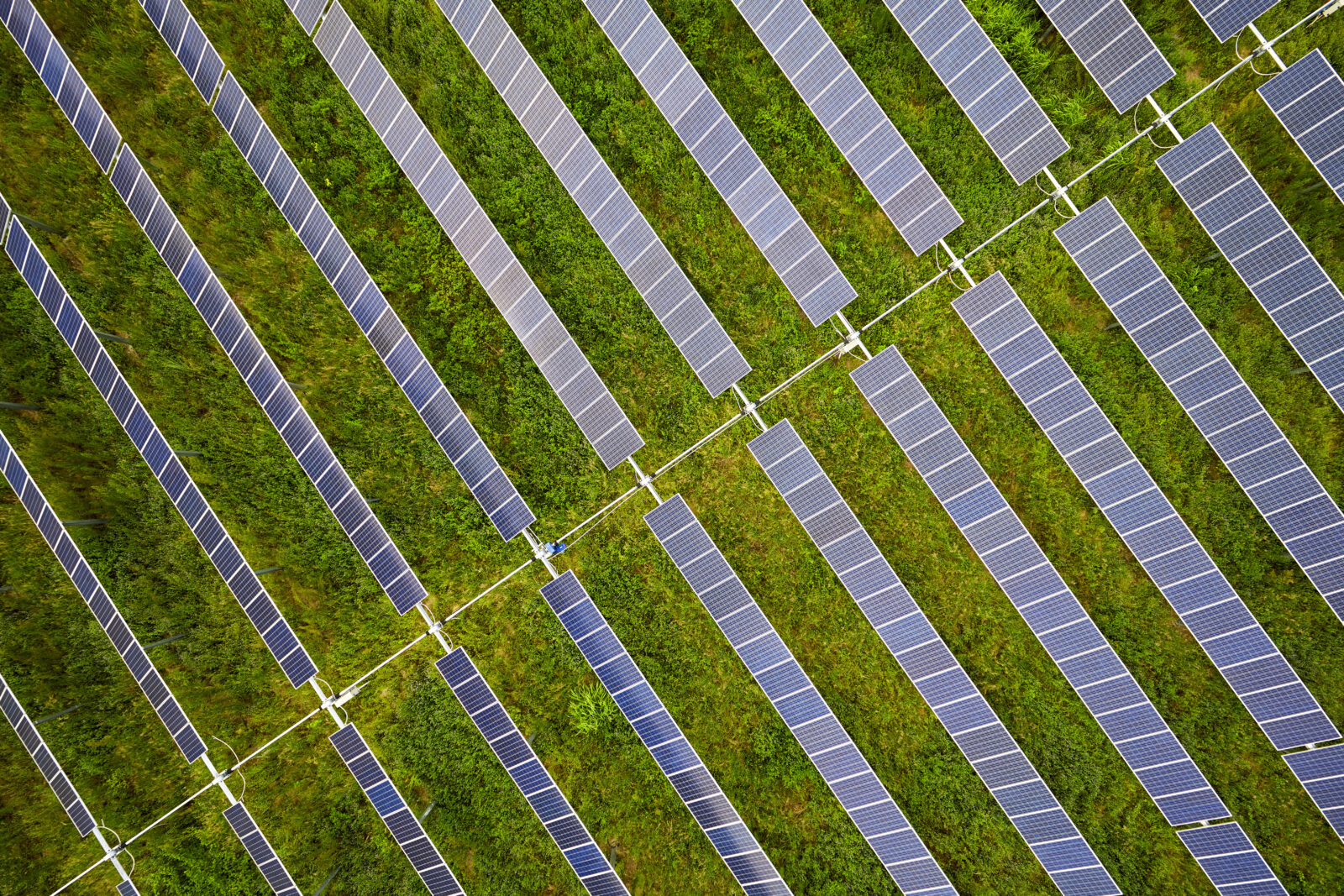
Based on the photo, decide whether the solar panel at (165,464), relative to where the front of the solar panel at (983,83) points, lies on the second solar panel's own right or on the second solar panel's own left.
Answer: on the second solar panel's own right

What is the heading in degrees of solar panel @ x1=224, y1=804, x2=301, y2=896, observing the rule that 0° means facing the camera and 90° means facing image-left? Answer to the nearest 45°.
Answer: approximately 45°
